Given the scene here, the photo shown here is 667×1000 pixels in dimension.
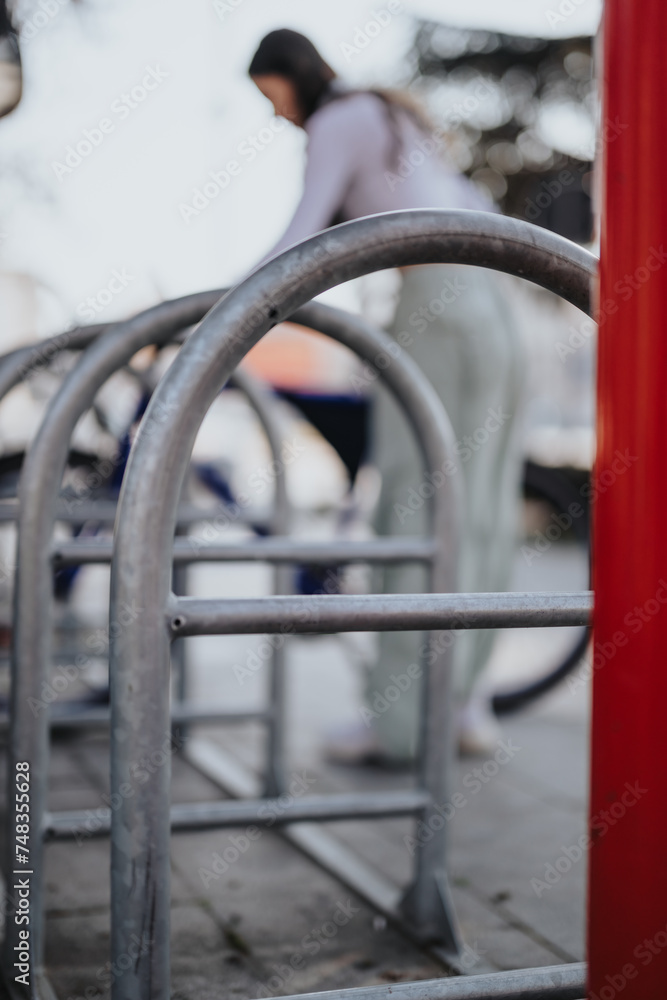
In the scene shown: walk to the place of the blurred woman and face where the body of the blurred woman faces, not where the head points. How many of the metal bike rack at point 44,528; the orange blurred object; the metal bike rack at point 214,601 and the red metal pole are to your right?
1

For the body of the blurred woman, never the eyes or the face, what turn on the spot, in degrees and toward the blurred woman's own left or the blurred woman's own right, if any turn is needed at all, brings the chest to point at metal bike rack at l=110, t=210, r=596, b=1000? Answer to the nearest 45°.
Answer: approximately 90° to the blurred woman's own left

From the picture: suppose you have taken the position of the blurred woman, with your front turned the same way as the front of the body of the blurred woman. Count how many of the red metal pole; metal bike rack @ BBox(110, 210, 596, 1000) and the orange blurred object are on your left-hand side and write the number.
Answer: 2

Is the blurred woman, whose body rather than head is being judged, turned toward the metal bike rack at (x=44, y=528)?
no

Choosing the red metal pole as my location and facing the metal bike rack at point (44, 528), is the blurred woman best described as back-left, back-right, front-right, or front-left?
front-right

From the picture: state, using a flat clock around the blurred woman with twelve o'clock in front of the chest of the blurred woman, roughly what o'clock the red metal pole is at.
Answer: The red metal pole is roughly at 9 o'clock from the blurred woman.

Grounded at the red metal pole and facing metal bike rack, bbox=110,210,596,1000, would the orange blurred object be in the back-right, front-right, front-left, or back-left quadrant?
front-right

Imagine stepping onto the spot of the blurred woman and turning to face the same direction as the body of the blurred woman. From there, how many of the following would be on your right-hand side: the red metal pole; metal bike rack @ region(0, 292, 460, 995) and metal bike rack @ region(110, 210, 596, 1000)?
0

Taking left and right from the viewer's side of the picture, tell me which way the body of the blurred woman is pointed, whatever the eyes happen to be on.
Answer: facing to the left of the viewer
